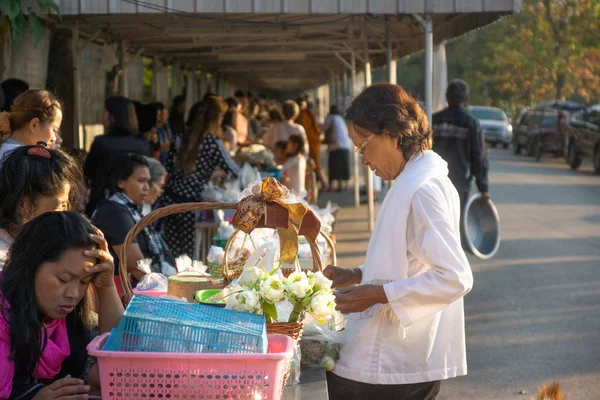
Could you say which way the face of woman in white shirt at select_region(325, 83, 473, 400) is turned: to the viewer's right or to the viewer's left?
to the viewer's left

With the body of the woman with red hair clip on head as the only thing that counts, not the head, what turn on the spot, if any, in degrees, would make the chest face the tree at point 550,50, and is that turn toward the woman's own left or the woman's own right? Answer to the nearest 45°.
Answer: approximately 45° to the woman's own left

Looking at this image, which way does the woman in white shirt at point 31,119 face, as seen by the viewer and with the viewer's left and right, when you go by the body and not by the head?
facing to the right of the viewer

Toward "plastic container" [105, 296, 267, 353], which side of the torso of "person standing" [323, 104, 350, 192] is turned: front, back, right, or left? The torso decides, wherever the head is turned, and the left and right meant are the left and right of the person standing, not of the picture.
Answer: back

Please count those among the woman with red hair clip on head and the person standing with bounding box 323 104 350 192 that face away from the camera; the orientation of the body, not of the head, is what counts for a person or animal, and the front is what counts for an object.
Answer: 1

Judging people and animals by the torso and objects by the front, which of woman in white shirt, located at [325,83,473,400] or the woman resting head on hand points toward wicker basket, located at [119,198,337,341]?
the woman in white shirt

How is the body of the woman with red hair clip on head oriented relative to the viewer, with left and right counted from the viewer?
facing to the right of the viewer

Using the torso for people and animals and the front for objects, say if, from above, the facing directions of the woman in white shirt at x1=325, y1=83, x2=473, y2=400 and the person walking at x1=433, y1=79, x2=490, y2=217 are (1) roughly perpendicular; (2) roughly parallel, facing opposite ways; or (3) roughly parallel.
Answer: roughly perpendicular

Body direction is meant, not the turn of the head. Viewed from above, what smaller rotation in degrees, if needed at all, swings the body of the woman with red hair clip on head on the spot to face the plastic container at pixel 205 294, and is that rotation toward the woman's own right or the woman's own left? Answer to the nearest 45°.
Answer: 0° — they already face it

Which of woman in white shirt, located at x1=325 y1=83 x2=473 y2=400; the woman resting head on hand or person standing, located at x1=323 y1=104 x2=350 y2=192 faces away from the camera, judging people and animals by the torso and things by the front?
the person standing

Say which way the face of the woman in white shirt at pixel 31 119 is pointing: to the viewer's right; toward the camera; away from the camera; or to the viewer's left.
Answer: to the viewer's right
